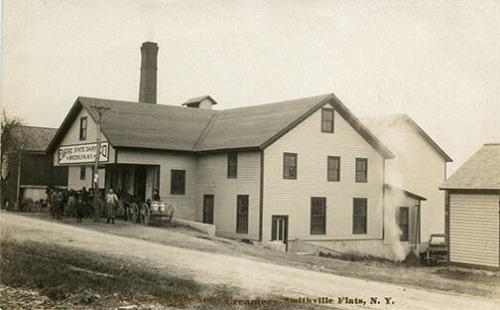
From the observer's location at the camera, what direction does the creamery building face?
facing the viewer and to the left of the viewer

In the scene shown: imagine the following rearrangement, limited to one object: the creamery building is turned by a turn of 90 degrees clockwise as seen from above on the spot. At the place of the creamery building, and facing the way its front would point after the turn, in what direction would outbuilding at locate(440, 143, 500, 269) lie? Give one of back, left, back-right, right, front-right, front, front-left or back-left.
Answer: back

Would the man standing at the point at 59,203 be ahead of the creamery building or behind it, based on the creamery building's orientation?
ahead
